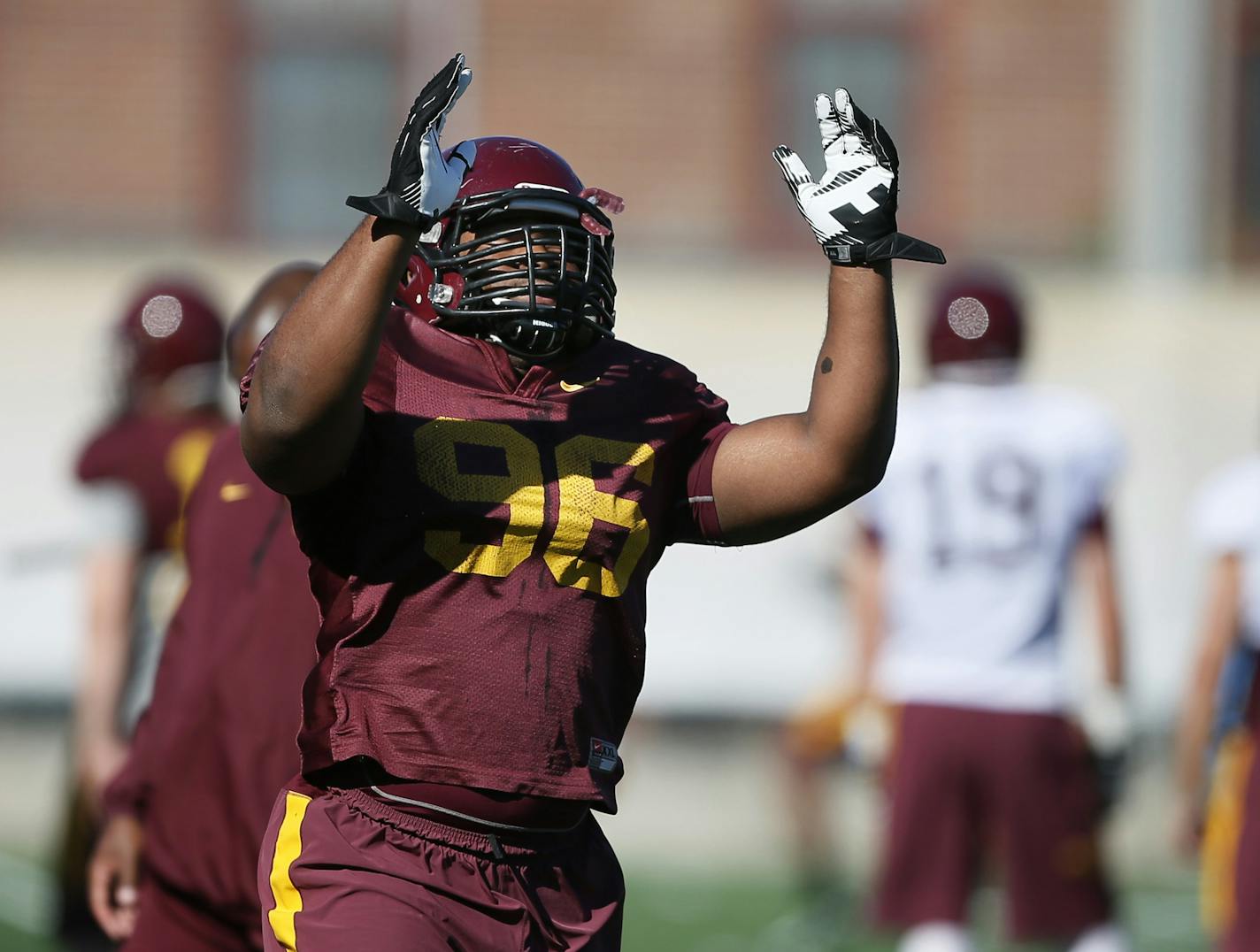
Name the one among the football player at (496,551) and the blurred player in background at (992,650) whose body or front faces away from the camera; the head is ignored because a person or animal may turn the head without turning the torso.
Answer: the blurred player in background

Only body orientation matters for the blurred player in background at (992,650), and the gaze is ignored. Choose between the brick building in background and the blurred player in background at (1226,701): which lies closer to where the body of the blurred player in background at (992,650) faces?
the brick building in background

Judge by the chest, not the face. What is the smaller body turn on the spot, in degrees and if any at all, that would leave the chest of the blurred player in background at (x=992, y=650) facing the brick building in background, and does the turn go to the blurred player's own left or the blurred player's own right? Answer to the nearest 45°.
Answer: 0° — they already face it

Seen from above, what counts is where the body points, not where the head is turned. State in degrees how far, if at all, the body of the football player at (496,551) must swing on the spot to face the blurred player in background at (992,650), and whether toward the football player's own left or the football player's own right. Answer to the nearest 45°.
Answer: approximately 90° to the football player's own left

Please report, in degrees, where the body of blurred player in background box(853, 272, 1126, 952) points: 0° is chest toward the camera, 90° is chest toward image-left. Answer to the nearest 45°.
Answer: approximately 180°

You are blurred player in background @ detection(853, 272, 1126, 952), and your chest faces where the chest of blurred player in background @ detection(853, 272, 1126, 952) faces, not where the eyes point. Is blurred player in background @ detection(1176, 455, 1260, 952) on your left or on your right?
on your right

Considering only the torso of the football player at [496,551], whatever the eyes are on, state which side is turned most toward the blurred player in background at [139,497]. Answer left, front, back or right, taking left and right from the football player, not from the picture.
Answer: back

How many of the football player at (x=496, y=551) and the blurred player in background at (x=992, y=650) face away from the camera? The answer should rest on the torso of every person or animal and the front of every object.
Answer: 1

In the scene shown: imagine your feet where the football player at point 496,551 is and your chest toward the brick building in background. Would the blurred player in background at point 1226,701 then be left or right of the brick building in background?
right

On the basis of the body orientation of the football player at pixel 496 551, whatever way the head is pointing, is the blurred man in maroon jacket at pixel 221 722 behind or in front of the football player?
behind

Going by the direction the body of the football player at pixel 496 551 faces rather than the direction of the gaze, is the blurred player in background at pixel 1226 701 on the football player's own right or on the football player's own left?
on the football player's own left
